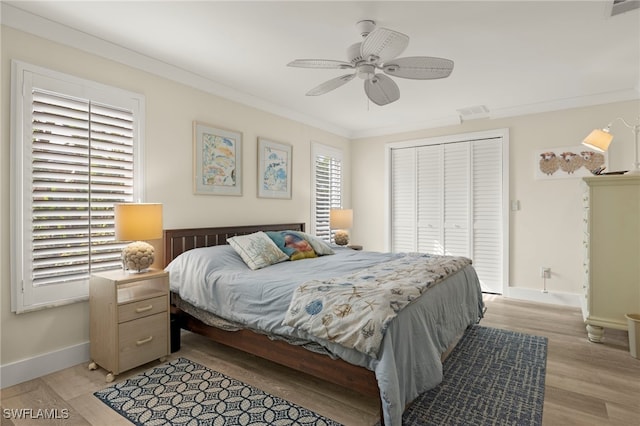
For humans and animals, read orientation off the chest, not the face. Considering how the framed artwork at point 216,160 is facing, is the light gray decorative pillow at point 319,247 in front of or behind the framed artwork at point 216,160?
in front

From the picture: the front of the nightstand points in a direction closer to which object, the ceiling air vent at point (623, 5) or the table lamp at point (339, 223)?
the ceiling air vent

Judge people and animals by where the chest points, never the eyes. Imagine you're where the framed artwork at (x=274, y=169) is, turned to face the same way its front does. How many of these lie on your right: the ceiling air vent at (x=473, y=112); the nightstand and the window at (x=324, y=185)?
1

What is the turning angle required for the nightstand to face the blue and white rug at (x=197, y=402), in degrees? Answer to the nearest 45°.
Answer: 0° — it already faces it

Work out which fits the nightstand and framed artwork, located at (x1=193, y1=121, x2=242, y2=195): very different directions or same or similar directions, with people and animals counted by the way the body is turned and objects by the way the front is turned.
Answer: same or similar directions

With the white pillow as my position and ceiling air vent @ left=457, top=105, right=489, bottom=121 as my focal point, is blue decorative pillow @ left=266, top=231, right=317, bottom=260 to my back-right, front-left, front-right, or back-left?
front-left

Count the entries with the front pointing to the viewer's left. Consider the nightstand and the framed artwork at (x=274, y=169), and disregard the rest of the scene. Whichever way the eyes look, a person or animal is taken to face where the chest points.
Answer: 0

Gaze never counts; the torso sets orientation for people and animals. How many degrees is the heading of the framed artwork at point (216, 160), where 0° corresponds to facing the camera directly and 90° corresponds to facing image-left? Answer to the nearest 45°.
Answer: approximately 315°

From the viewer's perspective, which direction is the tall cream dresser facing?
to the viewer's left

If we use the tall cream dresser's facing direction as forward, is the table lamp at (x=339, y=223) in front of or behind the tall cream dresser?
in front

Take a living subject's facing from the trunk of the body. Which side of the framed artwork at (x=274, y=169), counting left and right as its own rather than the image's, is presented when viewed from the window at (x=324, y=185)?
left
